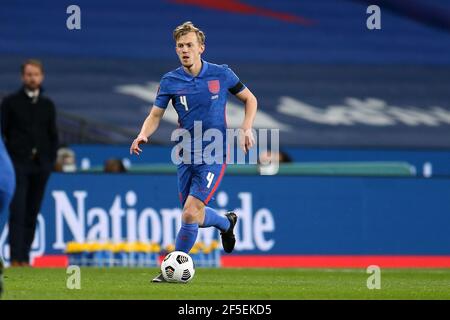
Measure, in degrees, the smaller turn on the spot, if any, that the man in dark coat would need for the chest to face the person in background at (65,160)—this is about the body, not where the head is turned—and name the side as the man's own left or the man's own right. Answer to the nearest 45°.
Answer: approximately 180°

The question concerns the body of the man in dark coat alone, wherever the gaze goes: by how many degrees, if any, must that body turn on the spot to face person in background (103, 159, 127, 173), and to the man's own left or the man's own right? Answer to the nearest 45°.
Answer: approximately 135° to the man's own left

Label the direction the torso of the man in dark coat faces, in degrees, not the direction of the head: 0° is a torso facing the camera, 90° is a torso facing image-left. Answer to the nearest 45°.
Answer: approximately 0°

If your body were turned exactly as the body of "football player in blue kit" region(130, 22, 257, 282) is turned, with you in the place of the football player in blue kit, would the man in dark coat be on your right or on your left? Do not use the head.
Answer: on your right

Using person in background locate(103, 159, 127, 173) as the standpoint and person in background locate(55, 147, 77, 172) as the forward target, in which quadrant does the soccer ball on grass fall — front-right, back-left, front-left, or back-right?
back-left

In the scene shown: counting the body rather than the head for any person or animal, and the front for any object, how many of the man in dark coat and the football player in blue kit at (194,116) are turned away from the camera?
0

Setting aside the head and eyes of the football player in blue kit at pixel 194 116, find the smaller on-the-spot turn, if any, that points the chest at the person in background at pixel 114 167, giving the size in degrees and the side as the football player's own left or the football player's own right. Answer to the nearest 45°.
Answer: approximately 135° to the football player's own right

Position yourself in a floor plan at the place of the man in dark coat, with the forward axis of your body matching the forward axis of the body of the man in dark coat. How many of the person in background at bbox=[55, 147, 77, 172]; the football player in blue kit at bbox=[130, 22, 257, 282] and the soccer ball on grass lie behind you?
1

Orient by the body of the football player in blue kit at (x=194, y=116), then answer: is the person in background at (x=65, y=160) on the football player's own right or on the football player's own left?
on the football player's own right
